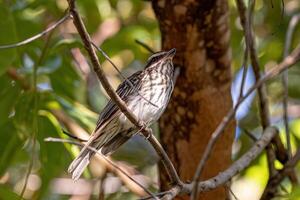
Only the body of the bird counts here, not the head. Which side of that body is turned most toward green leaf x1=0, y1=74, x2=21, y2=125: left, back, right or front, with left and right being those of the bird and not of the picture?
back

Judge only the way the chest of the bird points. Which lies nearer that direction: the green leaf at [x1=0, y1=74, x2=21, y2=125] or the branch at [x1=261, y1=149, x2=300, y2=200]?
the branch

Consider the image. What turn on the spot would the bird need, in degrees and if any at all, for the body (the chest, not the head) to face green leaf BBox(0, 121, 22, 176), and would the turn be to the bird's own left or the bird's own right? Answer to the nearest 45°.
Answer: approximately 180°

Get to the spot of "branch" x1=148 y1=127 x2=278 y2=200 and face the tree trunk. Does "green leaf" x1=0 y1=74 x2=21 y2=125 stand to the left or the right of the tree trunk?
left

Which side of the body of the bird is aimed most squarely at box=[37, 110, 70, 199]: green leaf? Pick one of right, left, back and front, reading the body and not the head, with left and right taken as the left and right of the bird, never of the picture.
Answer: back

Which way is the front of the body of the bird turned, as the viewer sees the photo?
to the viewer's right
